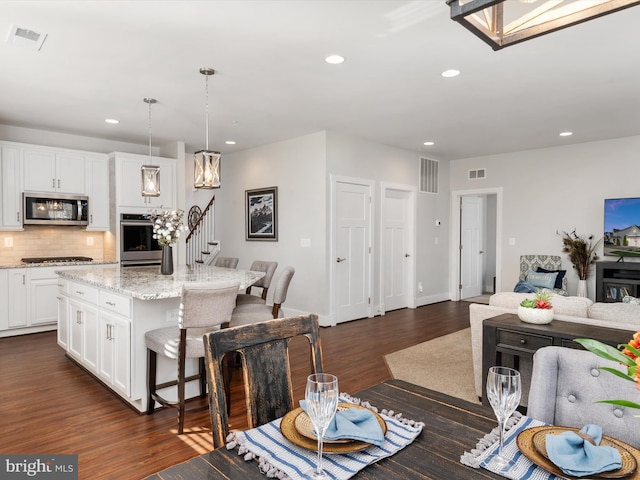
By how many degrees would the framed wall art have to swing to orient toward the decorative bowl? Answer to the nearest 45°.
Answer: approximately 90° to its left

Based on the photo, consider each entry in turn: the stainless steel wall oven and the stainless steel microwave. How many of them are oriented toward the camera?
2

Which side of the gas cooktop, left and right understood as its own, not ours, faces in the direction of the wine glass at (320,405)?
front

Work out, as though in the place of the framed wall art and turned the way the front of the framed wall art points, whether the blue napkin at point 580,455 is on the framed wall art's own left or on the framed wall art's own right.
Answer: on the framed wall art's own left
